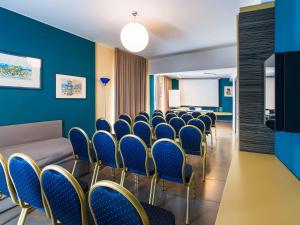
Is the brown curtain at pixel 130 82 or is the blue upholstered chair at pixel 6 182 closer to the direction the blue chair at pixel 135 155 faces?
the brown curtain

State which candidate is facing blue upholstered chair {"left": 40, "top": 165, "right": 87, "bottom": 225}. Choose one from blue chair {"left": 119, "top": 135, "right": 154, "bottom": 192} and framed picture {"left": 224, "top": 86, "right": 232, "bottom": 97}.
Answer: the framed picture

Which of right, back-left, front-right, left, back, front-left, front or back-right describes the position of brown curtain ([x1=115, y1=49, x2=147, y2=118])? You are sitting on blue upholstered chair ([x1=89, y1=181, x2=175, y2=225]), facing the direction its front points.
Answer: front-left

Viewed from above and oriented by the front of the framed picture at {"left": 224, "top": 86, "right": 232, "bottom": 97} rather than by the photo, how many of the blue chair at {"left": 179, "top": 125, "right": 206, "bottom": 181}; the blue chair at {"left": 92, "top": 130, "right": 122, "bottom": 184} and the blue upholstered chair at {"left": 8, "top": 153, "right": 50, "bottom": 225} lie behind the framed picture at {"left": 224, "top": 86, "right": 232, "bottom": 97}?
0

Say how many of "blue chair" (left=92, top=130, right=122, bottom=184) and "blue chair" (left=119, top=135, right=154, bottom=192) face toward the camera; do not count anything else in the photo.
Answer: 0

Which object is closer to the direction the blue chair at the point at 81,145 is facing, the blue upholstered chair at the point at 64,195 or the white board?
the white board

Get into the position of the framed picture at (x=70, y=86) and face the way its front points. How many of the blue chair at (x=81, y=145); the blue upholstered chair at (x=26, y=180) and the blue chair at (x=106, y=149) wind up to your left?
0

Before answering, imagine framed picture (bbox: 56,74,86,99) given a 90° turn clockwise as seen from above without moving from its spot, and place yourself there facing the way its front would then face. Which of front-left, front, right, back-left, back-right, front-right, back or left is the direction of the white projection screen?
back

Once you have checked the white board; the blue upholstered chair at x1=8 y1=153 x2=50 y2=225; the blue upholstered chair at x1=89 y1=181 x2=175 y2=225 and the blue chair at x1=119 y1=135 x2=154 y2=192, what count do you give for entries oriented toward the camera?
1

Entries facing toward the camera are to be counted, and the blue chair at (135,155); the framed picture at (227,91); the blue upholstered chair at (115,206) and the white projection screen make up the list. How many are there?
2

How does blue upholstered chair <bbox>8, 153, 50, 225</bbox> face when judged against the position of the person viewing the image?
facing away from the viewer and to the right of the viewer

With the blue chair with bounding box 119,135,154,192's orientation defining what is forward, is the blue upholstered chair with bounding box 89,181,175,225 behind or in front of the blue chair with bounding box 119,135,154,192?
behind

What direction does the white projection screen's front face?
toward the camera

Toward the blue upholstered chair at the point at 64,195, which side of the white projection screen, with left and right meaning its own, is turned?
front

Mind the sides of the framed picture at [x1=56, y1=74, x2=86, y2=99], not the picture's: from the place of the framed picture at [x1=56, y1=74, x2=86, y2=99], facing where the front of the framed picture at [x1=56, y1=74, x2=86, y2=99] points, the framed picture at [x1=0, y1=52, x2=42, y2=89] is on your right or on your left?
on your right

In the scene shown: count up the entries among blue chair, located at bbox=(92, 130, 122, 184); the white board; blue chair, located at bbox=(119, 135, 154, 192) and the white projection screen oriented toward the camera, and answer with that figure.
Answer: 2

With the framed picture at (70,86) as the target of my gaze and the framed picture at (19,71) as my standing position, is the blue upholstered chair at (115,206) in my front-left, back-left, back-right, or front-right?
back-right

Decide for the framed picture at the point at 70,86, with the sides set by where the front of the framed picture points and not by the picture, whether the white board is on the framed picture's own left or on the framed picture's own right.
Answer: on the framed picture's own left

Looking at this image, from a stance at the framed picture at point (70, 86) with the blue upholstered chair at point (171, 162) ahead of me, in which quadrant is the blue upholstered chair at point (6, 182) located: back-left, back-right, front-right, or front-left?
front-right

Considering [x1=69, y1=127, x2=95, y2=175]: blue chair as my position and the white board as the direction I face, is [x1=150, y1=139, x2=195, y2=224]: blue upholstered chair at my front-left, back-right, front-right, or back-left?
back-right

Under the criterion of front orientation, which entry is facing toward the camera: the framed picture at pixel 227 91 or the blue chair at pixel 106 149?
the framed picture
